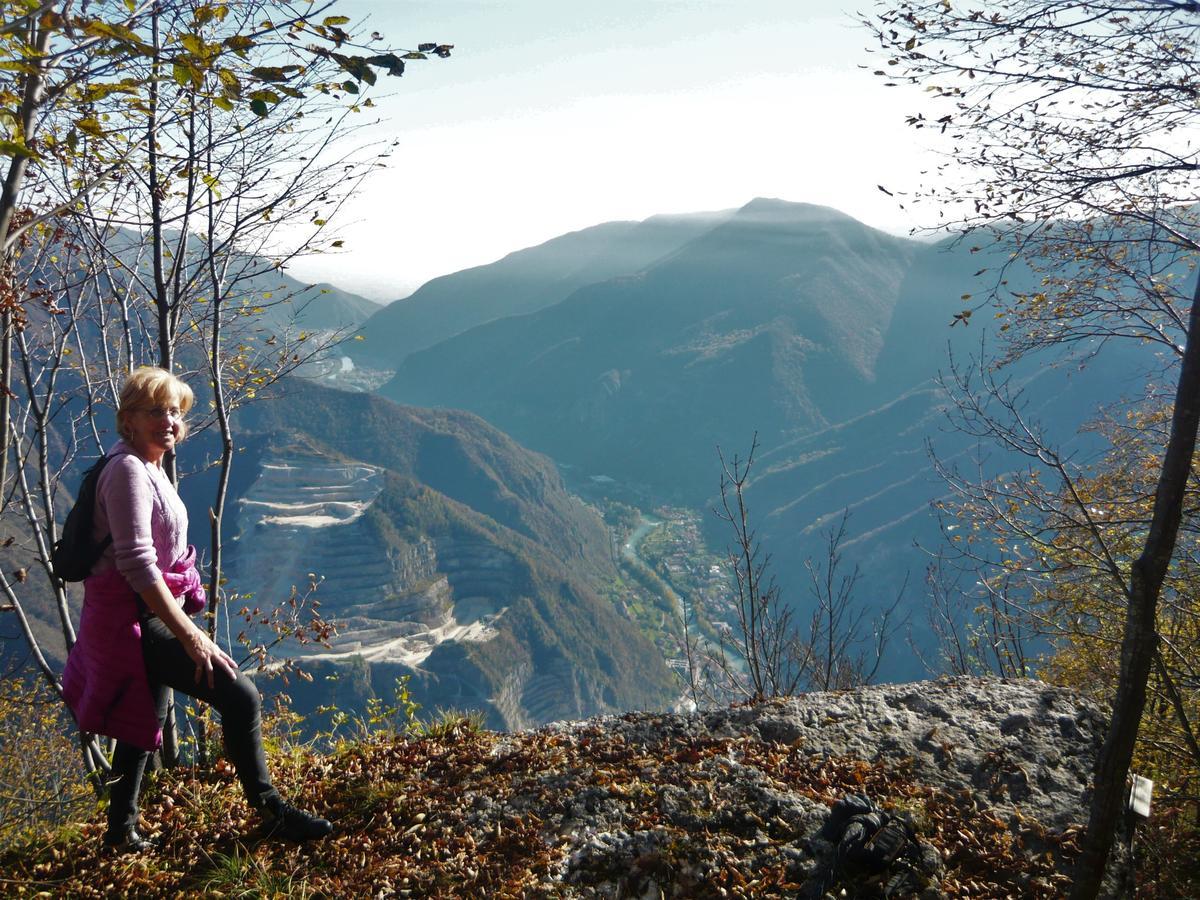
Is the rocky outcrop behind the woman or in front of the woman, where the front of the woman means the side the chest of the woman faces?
in front

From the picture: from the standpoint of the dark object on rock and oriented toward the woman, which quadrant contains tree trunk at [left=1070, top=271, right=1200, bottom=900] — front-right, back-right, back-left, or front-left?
back-left

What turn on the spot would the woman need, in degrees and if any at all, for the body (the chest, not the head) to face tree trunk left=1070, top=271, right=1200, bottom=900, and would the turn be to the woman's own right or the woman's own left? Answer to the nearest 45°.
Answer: approximately 45° to the woman's own right

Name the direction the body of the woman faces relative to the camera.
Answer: to the viewer's right
